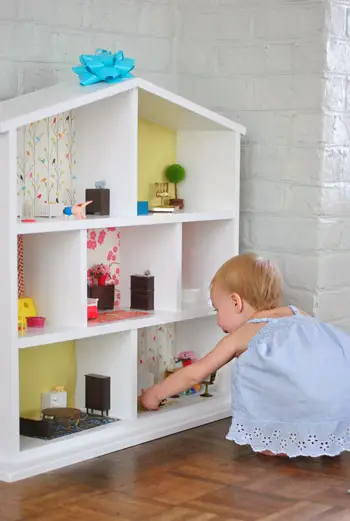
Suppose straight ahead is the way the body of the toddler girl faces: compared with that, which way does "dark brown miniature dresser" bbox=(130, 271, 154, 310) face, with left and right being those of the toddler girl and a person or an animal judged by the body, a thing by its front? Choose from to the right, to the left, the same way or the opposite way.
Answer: to the left

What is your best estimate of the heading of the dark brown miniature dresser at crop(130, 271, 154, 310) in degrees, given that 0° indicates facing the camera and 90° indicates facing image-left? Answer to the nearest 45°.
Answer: approximately 45°

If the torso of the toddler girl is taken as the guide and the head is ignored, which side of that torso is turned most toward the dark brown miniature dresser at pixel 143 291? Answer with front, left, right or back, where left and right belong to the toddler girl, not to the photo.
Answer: front

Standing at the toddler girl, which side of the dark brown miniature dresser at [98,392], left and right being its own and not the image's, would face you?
left

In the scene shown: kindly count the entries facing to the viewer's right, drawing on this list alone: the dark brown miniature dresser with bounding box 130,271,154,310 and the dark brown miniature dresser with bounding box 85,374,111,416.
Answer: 0

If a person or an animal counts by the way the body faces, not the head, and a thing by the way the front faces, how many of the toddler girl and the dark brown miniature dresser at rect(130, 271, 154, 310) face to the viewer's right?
0

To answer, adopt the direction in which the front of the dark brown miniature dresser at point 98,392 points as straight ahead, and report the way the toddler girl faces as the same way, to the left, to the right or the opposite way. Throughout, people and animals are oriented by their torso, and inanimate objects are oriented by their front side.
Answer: to the right

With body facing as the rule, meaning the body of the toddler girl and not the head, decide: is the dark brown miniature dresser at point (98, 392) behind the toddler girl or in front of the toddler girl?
in front

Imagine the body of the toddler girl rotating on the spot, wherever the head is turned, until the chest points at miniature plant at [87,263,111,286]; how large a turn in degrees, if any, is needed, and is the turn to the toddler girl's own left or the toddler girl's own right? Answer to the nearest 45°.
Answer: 0° — they already face it

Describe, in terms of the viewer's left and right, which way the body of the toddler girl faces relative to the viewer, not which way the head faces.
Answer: facing away from the viewer and to the left of the viewer
